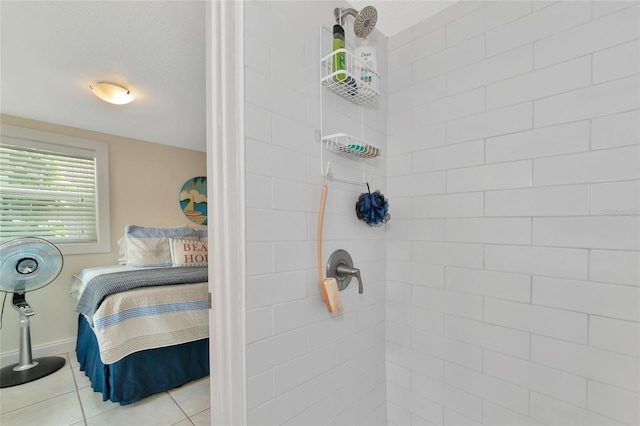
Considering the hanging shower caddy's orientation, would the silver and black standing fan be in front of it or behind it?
behind

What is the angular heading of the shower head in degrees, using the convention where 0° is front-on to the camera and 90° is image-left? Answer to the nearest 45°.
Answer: approximately 315°

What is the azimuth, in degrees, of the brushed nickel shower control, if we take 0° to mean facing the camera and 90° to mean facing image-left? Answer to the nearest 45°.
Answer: approximately 315°

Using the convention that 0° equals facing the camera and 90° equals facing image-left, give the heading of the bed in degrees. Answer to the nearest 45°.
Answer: approximately 315°

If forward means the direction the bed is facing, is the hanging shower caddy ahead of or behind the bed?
ahead

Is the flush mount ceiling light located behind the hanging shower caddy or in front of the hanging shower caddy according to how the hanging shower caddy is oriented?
behind

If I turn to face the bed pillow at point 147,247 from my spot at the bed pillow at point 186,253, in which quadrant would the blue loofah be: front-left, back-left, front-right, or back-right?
back-left

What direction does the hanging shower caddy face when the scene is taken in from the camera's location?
facing the viewer and to the right of the viewer

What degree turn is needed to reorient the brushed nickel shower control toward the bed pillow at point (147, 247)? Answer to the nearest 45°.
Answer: approximately 180°

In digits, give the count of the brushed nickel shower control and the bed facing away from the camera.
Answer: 0

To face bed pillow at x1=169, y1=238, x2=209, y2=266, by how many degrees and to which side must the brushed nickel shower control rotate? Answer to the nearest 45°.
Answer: approximately 180°
